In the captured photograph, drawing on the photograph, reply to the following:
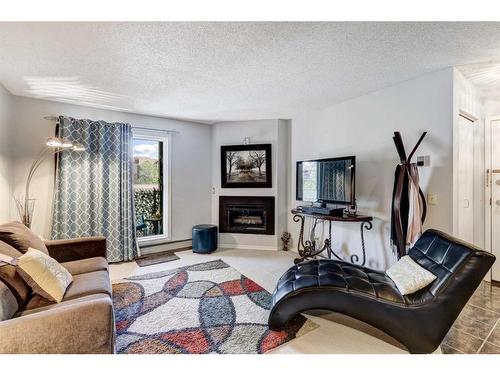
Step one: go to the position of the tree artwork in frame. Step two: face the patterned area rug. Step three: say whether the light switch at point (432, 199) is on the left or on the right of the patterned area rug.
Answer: left

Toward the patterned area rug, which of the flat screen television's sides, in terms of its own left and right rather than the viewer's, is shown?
front

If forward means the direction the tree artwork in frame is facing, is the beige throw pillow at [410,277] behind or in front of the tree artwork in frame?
in front

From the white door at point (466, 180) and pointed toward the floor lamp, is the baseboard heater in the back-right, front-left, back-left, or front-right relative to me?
front-right

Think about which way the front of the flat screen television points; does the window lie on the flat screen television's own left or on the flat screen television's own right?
on the flat screen television's own right

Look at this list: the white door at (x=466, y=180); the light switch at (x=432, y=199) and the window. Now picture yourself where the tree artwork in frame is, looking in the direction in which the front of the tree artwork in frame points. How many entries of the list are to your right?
1

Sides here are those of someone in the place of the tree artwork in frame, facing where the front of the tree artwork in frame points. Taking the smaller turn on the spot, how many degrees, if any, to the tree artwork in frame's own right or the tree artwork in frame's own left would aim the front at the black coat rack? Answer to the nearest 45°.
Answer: approximately 45° to the tree artwork in frame's own left

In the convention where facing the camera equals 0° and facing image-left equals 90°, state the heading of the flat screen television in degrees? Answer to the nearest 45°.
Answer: approximately 45°

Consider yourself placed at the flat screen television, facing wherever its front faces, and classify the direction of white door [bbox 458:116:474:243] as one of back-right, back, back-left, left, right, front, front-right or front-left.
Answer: back-left

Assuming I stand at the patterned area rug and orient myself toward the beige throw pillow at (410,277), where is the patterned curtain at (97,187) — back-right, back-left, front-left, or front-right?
back-left

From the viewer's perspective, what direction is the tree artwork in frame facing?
toward the camera

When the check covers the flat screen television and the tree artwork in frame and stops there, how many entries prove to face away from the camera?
0
